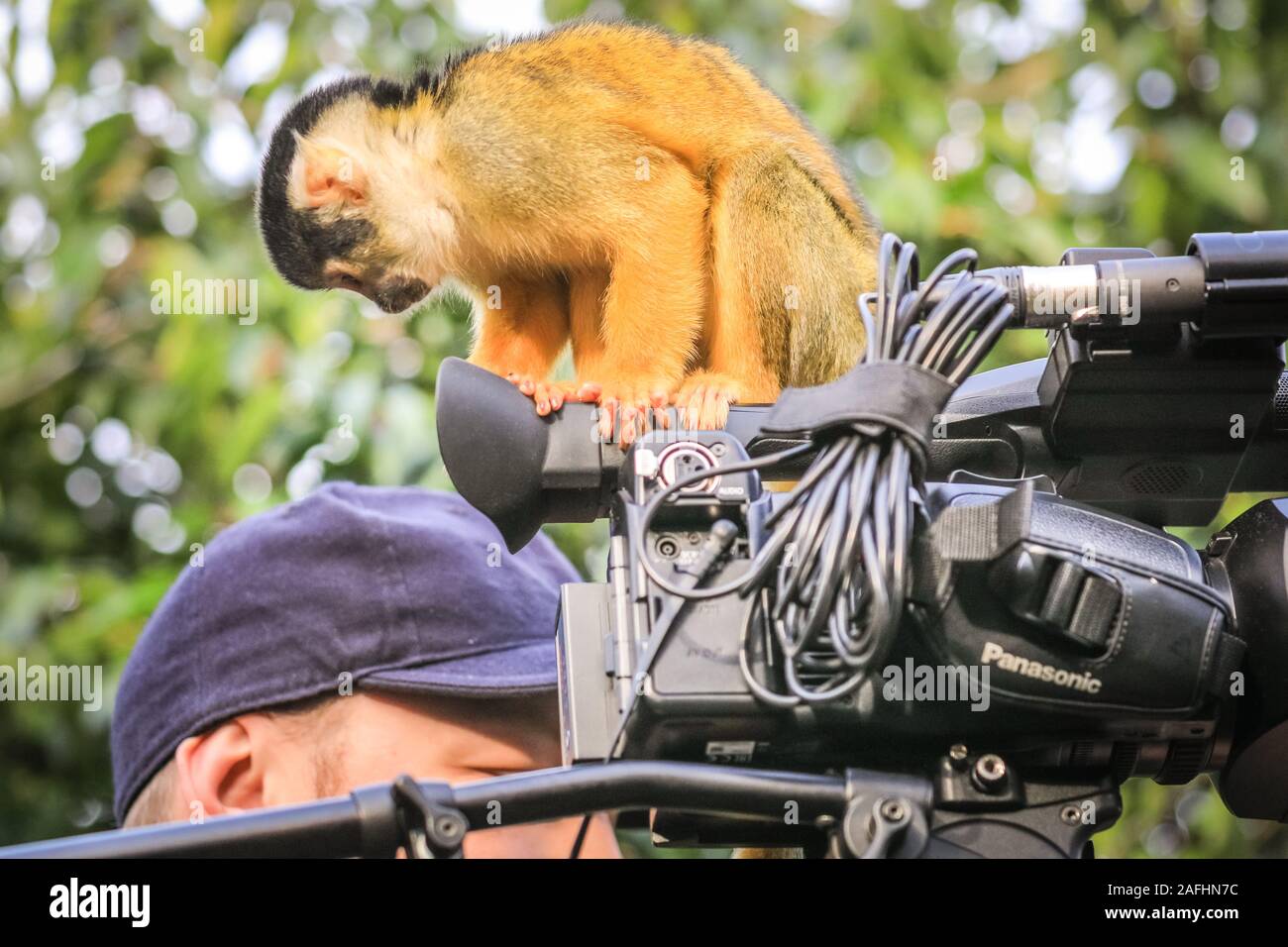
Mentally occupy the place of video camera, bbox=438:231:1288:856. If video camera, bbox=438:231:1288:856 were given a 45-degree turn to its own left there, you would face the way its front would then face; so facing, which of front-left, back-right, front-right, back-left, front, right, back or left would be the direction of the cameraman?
left

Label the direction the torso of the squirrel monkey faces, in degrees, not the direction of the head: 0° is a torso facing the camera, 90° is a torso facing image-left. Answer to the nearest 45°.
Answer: approximately 90°

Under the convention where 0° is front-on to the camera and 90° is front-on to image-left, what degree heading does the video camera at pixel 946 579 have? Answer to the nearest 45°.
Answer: approximately 270°

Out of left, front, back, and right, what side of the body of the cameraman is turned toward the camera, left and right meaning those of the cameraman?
right

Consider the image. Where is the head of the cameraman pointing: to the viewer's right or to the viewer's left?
to the viewer's right

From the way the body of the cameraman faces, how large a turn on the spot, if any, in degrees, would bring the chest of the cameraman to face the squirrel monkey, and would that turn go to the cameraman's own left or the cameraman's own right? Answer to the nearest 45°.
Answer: approximately 45° to the cameraman's own left
